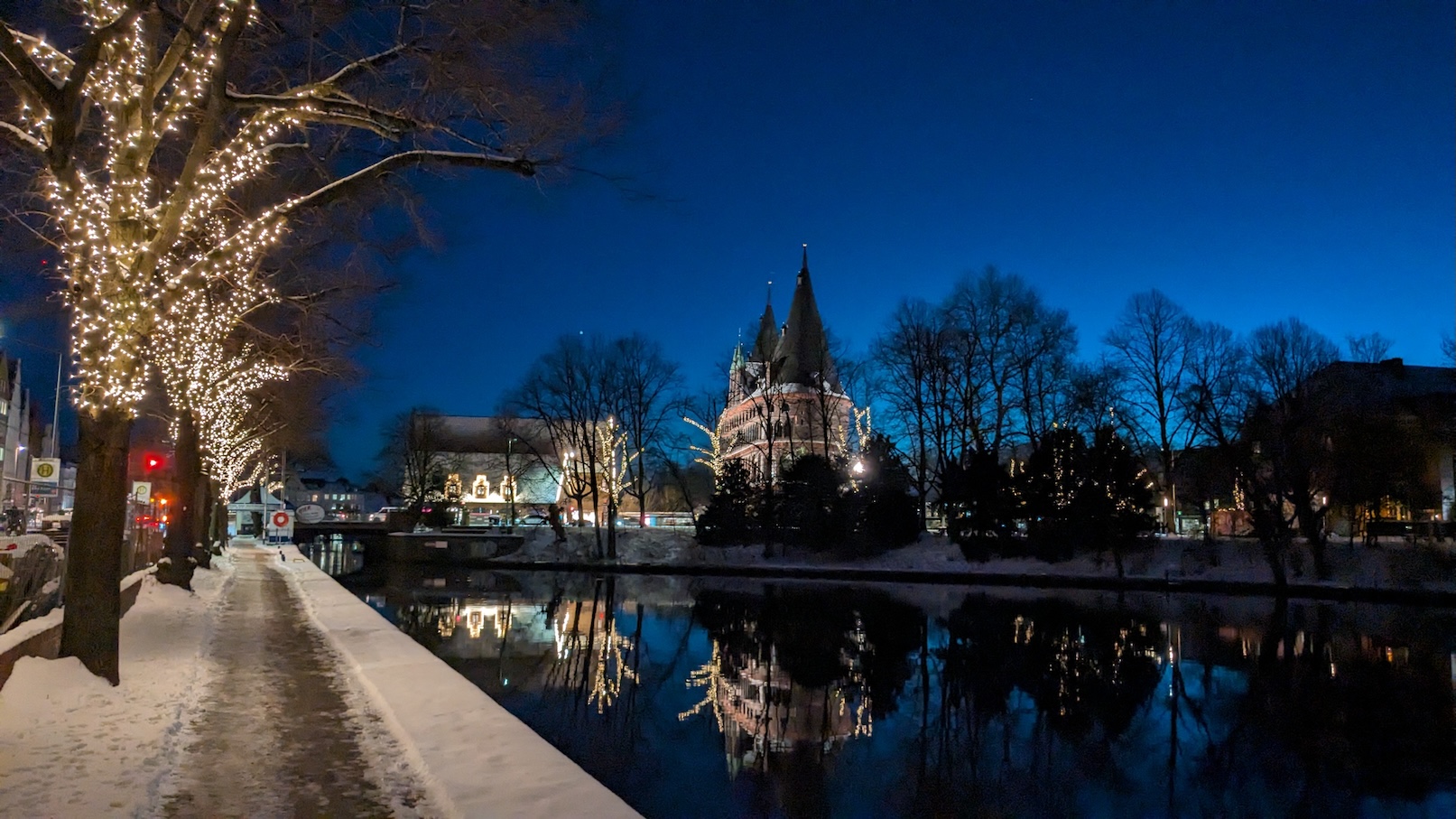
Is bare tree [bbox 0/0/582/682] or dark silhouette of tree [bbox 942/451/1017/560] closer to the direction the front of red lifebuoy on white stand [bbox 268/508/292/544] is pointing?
the bare tree

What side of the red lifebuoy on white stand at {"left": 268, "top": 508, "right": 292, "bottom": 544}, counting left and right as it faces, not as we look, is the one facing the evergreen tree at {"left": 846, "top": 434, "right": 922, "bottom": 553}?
left

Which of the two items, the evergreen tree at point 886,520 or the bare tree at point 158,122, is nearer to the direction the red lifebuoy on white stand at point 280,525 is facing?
the bare tree

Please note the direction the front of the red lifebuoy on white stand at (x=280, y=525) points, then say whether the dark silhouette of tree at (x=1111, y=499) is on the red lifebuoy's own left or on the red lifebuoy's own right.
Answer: on the red lifebuoy's own left

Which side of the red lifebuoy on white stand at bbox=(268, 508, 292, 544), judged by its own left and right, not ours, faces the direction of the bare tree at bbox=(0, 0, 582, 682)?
front

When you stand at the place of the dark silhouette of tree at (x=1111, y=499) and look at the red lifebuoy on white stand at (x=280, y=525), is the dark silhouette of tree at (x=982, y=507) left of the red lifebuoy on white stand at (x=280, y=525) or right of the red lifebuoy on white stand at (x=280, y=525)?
right

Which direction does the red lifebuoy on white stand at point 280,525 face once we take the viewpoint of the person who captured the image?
facing the viewer

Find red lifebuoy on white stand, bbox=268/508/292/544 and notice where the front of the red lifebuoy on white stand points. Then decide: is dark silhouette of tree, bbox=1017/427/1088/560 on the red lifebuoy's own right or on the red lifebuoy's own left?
on the red lifebuoy's own left

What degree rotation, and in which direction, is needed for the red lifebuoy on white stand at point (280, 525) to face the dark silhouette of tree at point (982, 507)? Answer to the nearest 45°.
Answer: approximately 90° to its left
